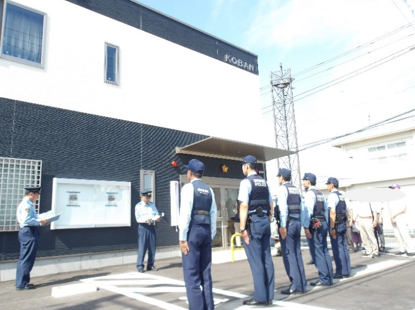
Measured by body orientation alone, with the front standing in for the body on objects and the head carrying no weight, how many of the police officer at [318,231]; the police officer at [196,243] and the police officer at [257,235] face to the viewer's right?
0

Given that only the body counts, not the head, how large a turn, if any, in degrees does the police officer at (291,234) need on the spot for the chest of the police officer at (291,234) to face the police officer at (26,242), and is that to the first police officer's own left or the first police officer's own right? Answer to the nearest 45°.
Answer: approximately 45° to the first police officer's own left

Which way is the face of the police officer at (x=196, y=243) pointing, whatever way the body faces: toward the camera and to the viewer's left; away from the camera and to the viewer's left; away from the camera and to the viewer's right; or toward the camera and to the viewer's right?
away from the camera and to the viewer's left

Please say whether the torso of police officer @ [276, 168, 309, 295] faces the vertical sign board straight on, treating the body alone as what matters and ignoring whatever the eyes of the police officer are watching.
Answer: yes

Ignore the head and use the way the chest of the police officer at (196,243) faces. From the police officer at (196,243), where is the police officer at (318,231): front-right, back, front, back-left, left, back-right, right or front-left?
right

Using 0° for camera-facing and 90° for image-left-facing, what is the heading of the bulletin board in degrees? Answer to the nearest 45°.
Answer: approximately 315°

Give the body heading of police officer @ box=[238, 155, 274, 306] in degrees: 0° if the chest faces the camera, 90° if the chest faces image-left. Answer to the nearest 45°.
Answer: approximately 135°

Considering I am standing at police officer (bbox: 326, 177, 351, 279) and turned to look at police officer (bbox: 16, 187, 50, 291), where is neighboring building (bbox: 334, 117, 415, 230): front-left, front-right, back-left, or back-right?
back-right

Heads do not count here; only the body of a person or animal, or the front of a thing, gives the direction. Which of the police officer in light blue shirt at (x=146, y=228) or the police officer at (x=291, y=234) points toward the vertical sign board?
the police officer

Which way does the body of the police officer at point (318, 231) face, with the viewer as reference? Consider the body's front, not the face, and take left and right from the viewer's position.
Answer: facing away from the viewer and to the left of the viewer

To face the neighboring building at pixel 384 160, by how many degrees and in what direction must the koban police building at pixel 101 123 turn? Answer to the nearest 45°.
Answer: approximately 90° to its left

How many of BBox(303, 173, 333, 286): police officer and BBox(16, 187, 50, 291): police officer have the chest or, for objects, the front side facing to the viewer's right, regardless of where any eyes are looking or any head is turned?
1

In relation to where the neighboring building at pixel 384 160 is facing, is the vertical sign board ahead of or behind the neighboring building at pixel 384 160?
ahead

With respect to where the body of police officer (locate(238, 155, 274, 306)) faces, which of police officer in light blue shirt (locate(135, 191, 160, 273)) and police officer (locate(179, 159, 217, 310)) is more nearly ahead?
the police officer in light blue shirt

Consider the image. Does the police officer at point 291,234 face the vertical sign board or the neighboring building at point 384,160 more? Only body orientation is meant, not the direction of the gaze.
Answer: the vertical sign board

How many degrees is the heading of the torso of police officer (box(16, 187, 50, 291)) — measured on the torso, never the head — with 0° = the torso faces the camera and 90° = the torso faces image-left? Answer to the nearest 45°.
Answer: approximately 270°
